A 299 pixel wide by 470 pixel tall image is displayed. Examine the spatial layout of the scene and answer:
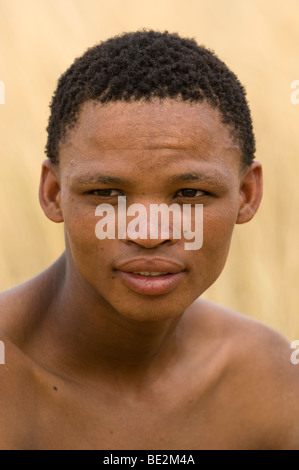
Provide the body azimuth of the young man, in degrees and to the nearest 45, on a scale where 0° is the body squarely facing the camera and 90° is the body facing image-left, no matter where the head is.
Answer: approximately 0°
